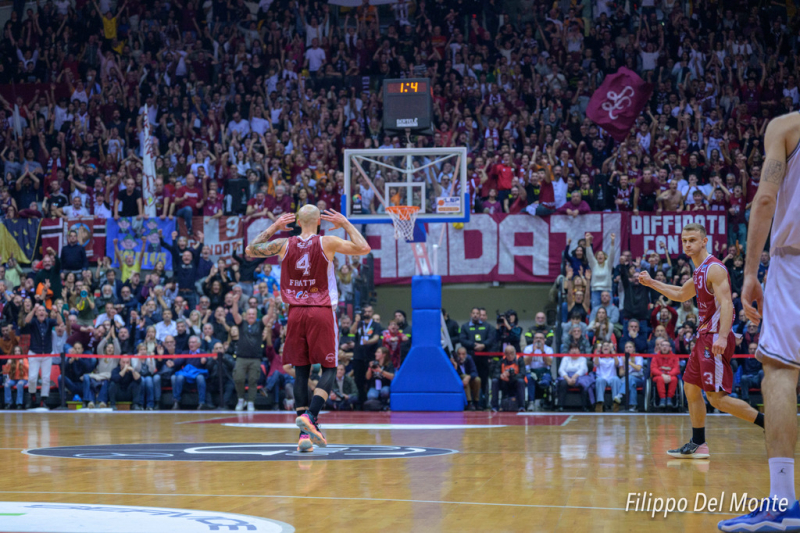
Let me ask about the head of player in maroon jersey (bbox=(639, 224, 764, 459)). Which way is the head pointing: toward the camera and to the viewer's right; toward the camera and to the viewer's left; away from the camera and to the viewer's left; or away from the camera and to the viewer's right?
toward the camera and to the viewer's left

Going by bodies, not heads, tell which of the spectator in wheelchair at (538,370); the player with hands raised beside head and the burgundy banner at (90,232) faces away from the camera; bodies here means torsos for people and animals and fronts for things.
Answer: the player with hands raised beside head

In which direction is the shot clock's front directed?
toward the camera

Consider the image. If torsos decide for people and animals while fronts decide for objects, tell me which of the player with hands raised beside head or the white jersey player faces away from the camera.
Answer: the player with hands raised beside head

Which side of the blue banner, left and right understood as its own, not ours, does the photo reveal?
front

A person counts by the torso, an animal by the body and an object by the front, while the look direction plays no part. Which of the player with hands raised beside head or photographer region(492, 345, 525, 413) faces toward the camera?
the photographer

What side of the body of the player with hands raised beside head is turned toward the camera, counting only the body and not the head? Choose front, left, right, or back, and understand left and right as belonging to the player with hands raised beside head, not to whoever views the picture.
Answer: back

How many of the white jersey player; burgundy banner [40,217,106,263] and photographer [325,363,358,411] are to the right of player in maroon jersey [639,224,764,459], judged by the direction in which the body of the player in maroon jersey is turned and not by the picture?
2

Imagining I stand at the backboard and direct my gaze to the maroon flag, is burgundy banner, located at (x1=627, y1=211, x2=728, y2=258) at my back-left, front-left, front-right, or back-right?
front-right

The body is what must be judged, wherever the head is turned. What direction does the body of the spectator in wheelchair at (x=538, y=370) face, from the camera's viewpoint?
toward the camera

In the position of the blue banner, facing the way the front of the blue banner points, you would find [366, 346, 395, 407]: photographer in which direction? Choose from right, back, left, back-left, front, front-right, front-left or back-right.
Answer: front-left

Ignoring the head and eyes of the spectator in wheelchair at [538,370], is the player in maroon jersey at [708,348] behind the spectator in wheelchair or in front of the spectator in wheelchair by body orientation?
in front

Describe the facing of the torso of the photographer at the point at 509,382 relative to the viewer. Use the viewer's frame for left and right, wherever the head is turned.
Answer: facing the viewer

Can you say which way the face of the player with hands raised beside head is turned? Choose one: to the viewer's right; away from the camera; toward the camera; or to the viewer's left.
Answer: away from the camera

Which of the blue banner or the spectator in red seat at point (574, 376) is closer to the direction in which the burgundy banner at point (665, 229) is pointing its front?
the spectator in red seat

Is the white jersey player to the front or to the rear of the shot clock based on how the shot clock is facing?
to the front
